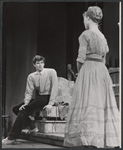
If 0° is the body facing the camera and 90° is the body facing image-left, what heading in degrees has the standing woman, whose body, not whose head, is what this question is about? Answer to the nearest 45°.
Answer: approximately 135°

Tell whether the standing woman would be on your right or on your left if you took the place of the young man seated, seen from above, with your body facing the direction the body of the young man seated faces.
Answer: on your left

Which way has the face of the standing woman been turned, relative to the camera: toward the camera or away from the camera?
away from the camera
